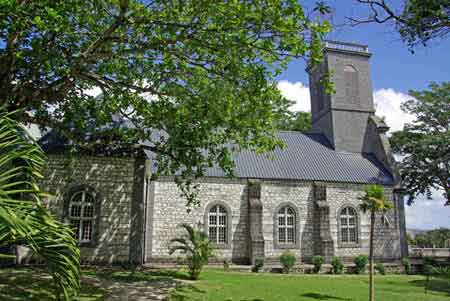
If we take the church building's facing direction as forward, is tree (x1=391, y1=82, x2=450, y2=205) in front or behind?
in front

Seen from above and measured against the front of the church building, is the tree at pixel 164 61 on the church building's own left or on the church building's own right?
on the church building's own right

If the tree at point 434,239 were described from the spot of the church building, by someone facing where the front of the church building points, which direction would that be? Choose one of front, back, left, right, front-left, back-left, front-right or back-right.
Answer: front-left

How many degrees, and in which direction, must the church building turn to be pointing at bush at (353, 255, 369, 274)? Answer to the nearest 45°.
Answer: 0° — it already faces it

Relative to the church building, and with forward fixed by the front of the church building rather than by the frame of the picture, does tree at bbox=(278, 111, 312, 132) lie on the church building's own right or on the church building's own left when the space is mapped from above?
on the church building's own left

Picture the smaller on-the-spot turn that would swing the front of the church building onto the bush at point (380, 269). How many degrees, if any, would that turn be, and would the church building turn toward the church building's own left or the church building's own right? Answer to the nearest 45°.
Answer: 0° — it already faces it

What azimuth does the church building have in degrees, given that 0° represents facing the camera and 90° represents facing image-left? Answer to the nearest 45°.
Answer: approximately 270°
